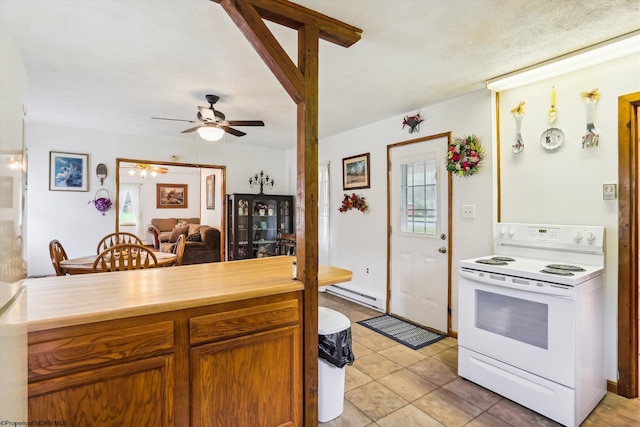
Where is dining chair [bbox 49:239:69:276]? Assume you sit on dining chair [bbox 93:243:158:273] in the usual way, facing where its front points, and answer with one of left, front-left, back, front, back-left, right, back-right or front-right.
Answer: front-left

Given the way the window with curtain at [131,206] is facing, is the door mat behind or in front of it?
in front

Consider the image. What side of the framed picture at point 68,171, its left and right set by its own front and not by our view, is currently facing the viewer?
front

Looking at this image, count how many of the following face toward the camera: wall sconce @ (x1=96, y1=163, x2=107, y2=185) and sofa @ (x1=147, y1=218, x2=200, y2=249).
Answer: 2

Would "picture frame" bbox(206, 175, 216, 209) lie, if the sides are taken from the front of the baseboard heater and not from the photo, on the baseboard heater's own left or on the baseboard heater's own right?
on the baseboard heater's own right

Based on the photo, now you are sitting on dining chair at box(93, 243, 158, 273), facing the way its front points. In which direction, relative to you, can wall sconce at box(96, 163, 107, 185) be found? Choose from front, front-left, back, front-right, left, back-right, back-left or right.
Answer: front

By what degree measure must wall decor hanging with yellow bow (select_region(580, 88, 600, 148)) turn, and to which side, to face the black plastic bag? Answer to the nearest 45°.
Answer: approximately 45° to its right

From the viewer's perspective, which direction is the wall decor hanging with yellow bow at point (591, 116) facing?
toward the camera

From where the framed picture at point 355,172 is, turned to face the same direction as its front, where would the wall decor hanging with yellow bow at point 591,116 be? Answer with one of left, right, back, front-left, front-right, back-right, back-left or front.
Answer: left

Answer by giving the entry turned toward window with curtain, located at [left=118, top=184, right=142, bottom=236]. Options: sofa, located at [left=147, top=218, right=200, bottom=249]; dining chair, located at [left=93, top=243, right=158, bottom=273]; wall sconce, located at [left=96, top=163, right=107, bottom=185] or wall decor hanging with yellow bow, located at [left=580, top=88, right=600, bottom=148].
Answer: the dining chair

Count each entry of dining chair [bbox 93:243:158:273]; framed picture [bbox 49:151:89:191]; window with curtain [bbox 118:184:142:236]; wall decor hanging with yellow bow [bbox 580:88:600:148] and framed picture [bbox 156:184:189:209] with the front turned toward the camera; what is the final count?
4

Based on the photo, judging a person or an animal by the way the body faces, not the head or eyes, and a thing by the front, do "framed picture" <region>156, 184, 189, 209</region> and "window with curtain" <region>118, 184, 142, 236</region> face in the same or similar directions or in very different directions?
same or similar directions

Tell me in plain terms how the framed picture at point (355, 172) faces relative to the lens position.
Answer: facing the viewer and to the left of the viewer

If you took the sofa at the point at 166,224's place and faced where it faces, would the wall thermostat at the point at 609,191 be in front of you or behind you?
in front

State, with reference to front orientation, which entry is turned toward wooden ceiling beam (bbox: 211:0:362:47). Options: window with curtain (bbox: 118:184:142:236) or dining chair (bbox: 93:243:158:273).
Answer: the window with curtain

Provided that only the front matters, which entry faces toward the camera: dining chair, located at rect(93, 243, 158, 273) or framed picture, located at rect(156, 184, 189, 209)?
the framed picture

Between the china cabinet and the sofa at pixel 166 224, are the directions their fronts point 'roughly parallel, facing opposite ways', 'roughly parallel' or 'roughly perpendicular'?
roughly parallel

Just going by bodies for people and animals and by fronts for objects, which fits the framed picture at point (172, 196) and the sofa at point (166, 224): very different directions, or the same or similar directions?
same or similar directions
